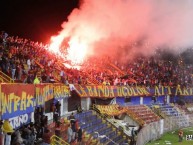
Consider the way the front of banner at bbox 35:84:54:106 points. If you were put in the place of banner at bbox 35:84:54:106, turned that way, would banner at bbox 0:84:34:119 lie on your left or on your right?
on your right

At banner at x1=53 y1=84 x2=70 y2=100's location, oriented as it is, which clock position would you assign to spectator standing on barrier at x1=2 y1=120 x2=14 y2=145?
The spectator standing on barrier is roughly at 2 o'clock from the banner.

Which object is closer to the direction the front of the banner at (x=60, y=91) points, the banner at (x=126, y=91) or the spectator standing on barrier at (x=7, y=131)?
the spectator standing on barrier

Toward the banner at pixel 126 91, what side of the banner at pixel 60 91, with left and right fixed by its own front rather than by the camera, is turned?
left

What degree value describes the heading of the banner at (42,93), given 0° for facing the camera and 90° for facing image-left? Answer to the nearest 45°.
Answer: approximately 315°

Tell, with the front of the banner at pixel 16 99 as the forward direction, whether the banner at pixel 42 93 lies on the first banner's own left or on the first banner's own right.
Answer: on the first banner's own left
